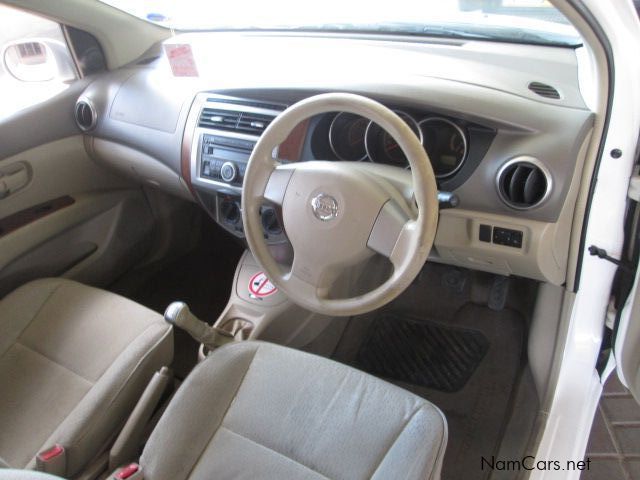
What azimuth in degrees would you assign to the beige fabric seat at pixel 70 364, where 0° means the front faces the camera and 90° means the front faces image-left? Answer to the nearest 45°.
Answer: approximately 225°

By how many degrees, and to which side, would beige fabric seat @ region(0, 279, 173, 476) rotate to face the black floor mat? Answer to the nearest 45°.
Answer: approximately 45° to its right

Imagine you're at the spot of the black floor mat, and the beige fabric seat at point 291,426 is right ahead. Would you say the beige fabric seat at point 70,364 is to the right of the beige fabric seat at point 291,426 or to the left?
right
